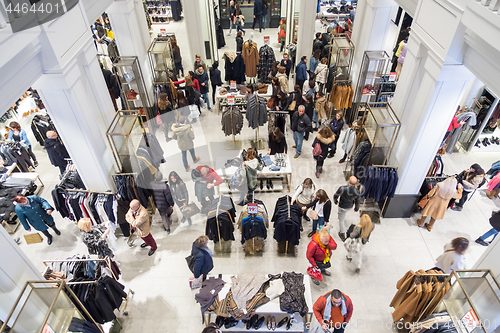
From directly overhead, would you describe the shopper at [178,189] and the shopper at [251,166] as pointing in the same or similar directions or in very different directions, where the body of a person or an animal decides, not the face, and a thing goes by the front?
very different directions

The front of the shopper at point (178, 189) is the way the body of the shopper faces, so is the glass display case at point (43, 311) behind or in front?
in front

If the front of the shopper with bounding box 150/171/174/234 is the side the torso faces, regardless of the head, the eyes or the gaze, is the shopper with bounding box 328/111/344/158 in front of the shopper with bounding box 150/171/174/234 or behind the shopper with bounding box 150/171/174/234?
in front

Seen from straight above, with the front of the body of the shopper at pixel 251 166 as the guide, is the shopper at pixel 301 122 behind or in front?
in front

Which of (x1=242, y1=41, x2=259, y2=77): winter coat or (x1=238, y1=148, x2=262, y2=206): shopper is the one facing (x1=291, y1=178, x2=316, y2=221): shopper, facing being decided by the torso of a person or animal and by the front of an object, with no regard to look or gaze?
the winter coat

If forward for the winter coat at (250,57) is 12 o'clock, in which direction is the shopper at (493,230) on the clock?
The shopper is roughly at 11 o'clock from the winter coat.
